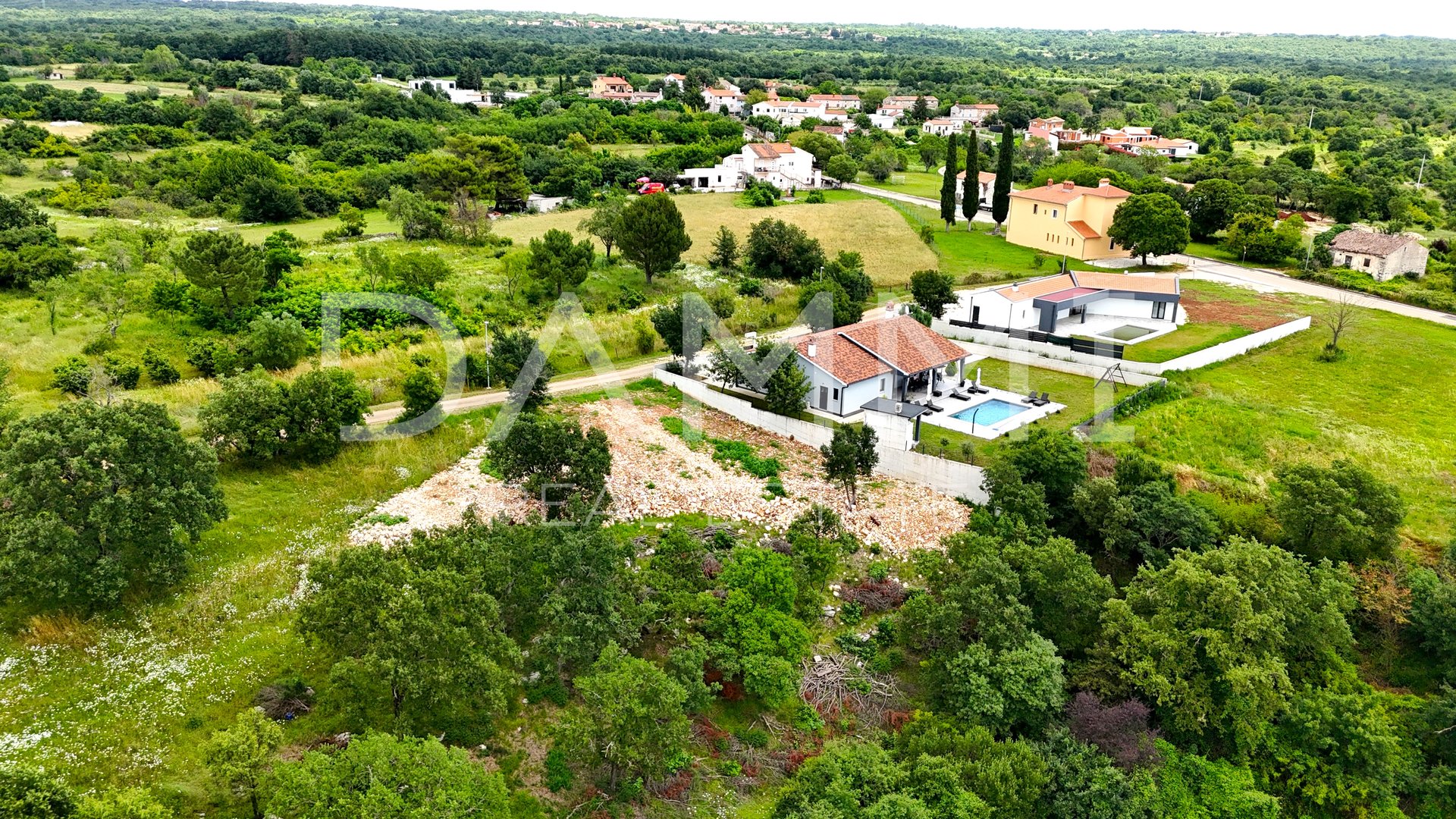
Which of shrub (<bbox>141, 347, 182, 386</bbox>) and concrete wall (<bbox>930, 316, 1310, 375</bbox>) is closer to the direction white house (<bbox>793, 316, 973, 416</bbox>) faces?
the concrete wall

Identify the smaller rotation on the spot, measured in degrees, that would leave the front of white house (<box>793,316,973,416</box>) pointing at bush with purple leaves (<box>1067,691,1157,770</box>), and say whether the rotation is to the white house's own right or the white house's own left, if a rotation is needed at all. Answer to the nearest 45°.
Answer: approximately 45° to the white house's own right

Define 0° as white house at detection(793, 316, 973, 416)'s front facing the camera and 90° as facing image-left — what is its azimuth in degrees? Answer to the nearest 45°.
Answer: approximately 315°

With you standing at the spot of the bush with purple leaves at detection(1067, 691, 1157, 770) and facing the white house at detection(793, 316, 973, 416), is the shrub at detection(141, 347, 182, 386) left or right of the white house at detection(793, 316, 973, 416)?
left

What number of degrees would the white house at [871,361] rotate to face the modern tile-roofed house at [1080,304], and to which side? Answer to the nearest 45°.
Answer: approximately 90° to its left

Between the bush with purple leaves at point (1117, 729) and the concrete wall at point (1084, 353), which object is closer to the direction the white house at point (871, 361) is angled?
the bush with purple leaves

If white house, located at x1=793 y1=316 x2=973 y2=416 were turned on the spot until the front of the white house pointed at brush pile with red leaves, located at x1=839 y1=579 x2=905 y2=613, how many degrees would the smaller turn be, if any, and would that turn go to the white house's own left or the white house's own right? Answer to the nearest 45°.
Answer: approximately 45° to the white house's own right

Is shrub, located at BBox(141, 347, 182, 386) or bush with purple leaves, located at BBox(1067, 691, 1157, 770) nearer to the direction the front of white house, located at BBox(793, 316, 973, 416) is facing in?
the bush with purple leaves

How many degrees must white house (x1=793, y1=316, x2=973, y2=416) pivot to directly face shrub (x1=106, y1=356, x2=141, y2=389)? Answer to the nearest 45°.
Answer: approximately 135° to its right

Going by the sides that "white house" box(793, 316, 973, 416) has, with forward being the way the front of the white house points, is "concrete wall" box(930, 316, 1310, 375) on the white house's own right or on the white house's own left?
on the white house's own left

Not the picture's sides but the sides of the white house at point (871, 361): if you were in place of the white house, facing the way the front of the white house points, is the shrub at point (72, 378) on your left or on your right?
on your right

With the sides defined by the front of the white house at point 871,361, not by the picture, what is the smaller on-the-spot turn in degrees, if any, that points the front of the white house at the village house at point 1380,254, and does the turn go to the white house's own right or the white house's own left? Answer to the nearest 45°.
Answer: approximately 90° to the white house's own left
